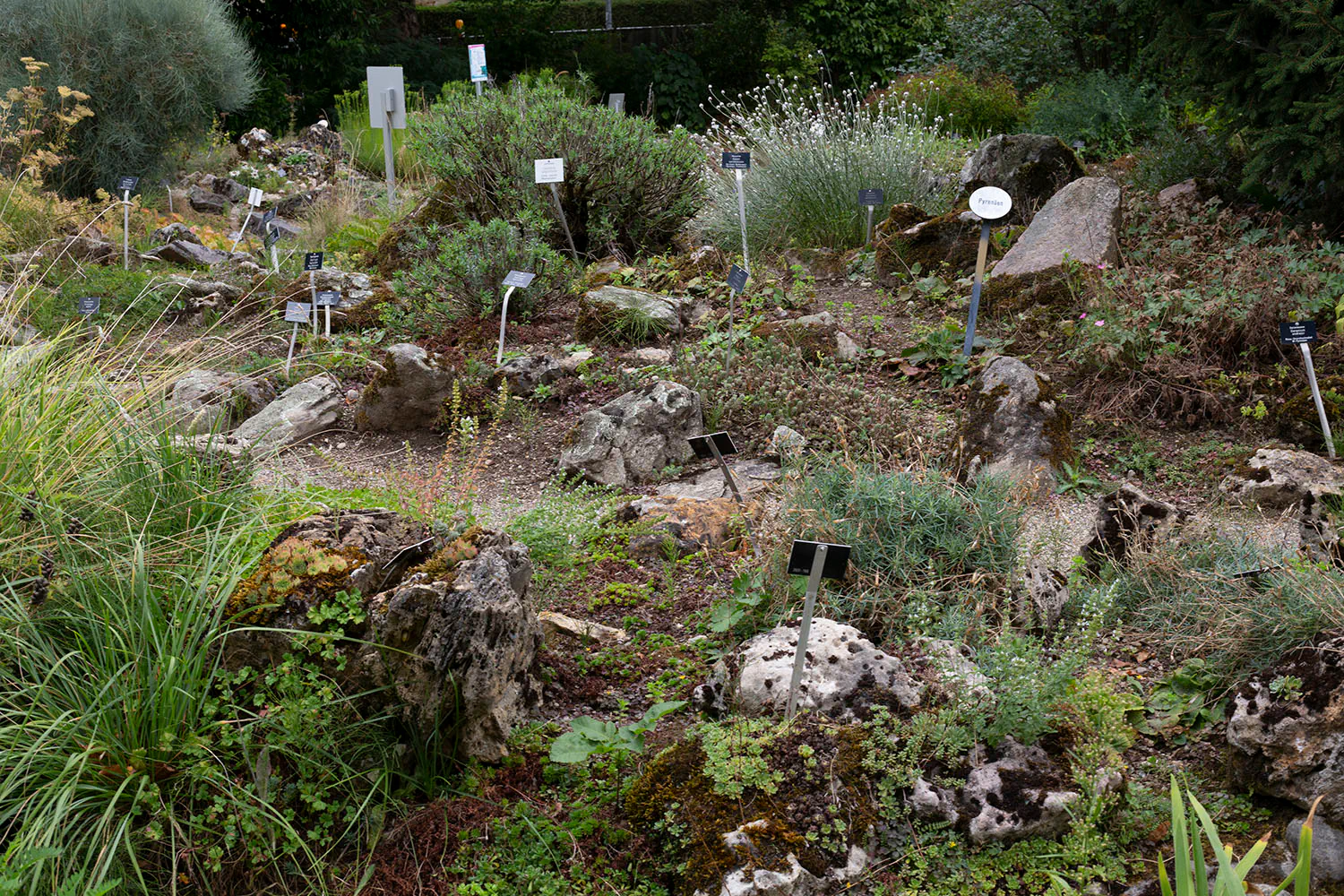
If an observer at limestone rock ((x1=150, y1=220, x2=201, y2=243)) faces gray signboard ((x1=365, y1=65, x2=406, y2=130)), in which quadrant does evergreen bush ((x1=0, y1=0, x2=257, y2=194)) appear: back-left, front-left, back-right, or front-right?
front-left

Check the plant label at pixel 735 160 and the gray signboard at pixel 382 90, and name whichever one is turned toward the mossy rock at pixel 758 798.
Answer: the plant label

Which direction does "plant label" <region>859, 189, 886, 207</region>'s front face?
toward the camera

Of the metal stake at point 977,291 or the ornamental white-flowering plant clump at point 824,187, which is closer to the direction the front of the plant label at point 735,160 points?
the metal stake

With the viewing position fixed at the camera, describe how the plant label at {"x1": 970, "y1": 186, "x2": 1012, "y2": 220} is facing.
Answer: facing the viewer

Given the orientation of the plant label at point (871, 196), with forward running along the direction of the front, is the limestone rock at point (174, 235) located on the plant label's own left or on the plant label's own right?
on the plant label's own right

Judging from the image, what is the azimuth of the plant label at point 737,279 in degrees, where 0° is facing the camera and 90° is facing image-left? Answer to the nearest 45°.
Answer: approximately 0°

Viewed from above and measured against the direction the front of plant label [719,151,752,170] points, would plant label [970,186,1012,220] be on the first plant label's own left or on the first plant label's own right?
on the first plant label's own left

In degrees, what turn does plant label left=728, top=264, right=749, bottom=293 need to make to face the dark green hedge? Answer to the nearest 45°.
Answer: approximately 180°

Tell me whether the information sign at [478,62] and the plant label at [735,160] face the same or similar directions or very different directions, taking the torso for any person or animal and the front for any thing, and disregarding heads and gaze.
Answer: same or similar directions

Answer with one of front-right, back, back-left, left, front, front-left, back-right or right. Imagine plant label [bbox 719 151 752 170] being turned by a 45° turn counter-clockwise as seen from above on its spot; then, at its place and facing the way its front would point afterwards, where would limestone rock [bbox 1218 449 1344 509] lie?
front

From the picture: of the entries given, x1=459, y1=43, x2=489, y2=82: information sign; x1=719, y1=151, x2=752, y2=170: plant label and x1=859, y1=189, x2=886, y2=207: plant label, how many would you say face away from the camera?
0

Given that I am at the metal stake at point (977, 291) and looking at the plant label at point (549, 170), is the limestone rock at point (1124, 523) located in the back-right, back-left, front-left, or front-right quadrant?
back-left

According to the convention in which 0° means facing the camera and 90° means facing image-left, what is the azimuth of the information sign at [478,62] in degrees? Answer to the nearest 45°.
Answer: approximately 0°

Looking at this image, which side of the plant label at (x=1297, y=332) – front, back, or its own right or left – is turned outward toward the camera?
front
